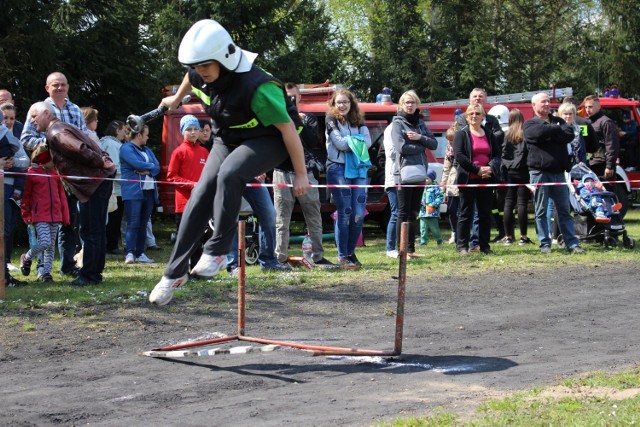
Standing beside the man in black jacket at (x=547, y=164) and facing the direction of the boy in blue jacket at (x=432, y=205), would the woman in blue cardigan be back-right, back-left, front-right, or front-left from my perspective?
front-left

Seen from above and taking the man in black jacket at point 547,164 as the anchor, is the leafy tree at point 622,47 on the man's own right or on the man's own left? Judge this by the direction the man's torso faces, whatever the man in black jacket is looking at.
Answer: on the man's own left

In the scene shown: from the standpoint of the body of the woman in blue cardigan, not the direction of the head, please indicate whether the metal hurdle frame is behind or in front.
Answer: in front

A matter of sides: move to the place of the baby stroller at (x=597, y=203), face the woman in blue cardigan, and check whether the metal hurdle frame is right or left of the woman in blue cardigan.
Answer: left

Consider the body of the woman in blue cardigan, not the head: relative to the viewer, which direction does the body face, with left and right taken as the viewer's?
facing the viewer and to the right of the viewer

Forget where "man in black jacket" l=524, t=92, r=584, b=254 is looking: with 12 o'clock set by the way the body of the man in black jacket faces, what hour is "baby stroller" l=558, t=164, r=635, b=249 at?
The baby stroller is roughly at 9 o'clock from the man in black jacket.

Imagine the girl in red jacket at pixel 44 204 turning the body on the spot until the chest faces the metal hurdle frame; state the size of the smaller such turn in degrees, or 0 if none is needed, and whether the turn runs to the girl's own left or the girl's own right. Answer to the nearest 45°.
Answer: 0° — they already face it

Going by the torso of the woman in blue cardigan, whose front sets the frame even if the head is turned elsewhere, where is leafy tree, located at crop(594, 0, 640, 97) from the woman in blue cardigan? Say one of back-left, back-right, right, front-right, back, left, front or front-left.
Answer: left

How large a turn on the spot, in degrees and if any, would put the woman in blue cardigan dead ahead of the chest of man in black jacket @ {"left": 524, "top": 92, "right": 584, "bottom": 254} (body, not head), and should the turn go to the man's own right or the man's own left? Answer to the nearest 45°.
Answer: approximately 135° to the man's own right
